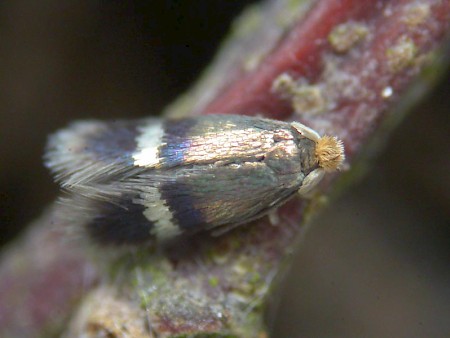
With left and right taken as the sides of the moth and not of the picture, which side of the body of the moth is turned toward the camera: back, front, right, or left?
right
